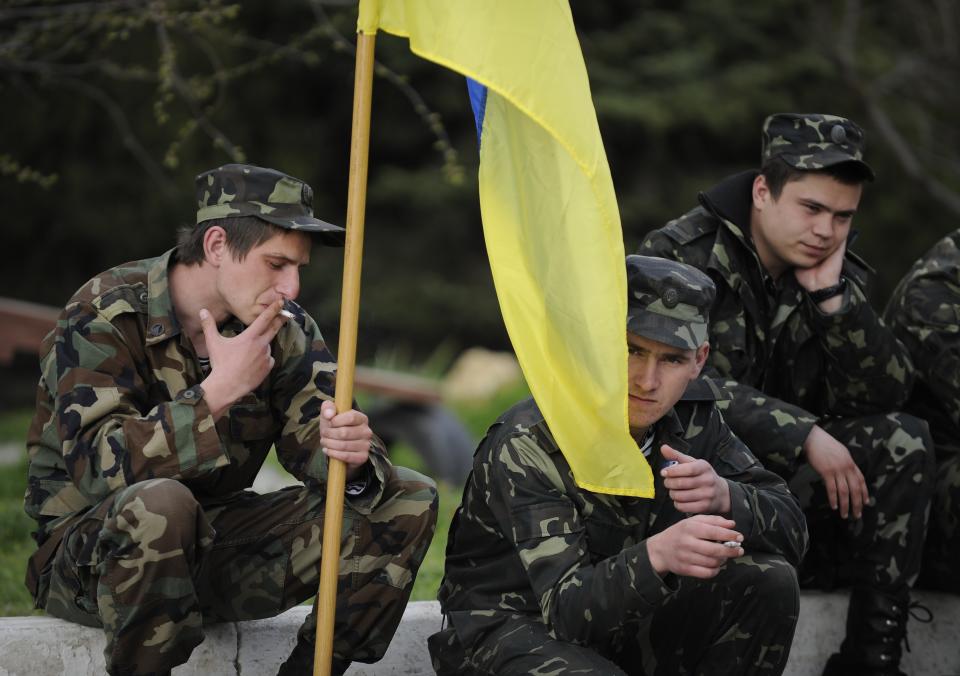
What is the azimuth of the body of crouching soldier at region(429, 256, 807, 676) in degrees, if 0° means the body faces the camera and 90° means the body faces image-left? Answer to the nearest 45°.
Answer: approximately 315°

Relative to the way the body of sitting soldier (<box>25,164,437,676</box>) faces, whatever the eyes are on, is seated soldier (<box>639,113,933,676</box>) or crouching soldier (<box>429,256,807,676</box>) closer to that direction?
the crouching soldier

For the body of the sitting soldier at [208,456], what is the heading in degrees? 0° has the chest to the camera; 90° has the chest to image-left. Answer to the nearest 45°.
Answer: approximately 315°

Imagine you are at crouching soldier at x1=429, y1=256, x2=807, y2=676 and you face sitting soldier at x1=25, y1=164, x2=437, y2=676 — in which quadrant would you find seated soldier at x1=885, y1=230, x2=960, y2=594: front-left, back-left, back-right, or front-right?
back-right

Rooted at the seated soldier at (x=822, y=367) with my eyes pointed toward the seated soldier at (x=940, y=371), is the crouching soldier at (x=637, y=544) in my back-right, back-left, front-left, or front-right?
back-right

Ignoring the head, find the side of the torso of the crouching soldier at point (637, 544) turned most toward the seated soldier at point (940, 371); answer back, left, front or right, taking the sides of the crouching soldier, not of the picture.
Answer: left

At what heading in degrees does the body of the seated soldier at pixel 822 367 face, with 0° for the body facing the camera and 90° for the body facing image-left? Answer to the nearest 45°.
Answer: approximately 315°

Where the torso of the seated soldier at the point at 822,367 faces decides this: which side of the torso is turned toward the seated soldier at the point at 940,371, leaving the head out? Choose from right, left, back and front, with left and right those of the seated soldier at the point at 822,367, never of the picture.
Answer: left

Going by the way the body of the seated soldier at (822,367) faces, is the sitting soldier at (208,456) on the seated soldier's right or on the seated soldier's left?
on the seated soldier's right

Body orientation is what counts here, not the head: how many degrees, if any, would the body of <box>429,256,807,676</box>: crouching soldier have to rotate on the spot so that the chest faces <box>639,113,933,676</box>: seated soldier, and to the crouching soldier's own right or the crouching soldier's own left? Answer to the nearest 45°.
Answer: approximately 90° to the crouching soldier's own left

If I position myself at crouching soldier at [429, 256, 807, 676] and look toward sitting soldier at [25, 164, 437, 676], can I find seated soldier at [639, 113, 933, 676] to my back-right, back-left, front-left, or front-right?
back-right
